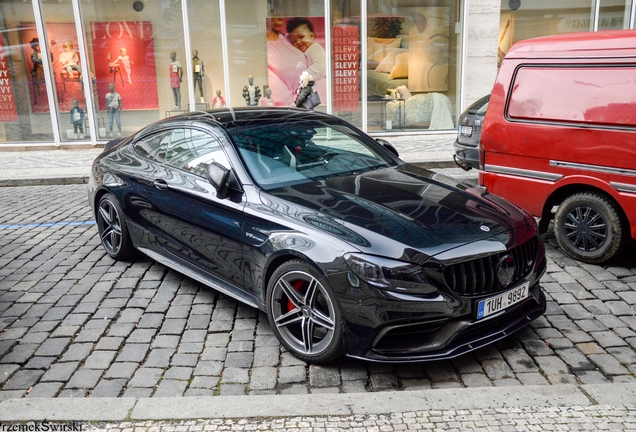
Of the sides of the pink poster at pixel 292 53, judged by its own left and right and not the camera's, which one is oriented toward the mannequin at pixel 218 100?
right

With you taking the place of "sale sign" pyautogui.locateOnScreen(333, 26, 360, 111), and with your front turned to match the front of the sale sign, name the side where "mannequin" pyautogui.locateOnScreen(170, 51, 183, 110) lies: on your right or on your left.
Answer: on your right

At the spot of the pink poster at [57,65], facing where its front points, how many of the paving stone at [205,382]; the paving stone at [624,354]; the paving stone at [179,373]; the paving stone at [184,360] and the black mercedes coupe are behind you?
0

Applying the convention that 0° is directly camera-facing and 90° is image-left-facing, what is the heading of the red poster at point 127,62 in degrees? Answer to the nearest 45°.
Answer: approximately 0°

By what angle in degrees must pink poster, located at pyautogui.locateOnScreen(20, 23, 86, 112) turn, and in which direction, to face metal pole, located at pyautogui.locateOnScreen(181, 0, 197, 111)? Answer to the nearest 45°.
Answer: approximately 90° to its left

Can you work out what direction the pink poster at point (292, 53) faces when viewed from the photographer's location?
facing the viewer

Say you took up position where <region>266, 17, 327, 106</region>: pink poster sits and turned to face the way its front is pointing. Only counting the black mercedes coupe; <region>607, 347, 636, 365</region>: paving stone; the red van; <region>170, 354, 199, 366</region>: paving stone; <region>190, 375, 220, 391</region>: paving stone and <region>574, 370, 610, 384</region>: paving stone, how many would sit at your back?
0

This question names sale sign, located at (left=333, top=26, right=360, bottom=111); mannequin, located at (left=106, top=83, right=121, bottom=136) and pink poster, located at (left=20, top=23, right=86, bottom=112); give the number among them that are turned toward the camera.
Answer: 3

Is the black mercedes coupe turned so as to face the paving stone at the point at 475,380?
yes

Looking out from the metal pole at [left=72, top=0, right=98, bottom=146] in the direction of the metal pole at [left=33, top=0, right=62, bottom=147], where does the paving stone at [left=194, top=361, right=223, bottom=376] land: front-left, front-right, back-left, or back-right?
back-left

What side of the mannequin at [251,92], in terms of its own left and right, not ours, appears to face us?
front

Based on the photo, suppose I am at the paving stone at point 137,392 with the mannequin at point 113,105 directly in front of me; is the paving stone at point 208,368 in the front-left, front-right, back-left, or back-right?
front-right

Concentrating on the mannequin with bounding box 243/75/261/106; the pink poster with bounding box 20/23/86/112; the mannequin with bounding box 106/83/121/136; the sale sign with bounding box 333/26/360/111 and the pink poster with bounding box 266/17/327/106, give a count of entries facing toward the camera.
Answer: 5

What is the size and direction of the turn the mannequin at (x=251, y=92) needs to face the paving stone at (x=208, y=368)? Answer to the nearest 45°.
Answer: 0° — it already faces it

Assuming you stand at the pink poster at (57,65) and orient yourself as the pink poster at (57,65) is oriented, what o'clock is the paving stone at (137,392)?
The paving stone is roughly at 12 o'clock from the pink poster.

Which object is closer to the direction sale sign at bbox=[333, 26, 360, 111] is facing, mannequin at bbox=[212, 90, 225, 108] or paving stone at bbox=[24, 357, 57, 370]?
the paving stone

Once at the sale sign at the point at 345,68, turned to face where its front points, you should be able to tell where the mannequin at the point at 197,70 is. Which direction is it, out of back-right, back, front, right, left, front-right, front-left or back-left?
right

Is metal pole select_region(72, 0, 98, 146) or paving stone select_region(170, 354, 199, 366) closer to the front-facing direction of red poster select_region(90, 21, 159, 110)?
the paving stone

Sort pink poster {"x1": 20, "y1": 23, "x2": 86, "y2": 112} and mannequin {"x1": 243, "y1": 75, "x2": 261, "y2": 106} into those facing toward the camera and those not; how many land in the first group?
2

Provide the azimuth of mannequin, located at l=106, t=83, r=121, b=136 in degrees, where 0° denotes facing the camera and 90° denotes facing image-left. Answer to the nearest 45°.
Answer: approximately 0°

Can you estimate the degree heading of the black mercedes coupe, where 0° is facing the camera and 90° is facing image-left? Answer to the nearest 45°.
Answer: approximately 315°

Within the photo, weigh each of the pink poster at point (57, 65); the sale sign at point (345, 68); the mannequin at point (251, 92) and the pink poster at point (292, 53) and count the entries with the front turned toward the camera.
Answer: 4
